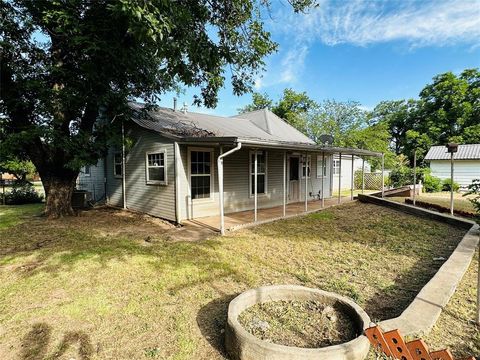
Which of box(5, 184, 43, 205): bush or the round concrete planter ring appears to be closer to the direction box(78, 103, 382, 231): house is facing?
the round concrete planter ring

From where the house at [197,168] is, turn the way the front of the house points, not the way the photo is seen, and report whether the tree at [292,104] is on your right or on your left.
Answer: on your left

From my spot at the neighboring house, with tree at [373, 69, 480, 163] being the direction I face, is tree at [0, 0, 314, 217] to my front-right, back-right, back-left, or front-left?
back-left

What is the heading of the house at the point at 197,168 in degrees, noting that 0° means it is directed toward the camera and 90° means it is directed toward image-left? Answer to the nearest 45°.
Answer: approximately 315°

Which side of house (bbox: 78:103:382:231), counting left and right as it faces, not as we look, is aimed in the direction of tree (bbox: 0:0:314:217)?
right

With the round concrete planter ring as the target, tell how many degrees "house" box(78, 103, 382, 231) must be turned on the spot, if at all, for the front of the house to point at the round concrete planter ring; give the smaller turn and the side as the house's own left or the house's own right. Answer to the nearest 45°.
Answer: approximately 45° to the house's own right

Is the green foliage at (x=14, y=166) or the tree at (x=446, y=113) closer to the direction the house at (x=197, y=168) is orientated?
the tree

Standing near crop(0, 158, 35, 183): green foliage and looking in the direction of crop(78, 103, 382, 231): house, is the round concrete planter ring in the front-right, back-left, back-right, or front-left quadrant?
front-right

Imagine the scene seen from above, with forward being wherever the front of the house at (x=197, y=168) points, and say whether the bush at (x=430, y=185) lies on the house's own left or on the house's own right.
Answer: on the house's own left
